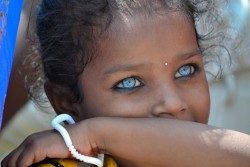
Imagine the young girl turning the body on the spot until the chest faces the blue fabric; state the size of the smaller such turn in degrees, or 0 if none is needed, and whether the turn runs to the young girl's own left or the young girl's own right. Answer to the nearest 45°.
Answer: approximately 90° to the young girl's own right

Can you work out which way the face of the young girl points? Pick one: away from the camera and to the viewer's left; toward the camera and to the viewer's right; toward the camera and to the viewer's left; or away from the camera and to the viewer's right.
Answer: toward the camera and to the viewer's right

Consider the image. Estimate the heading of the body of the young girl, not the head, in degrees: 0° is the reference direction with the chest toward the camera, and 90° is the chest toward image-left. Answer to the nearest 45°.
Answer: approximately 315°
